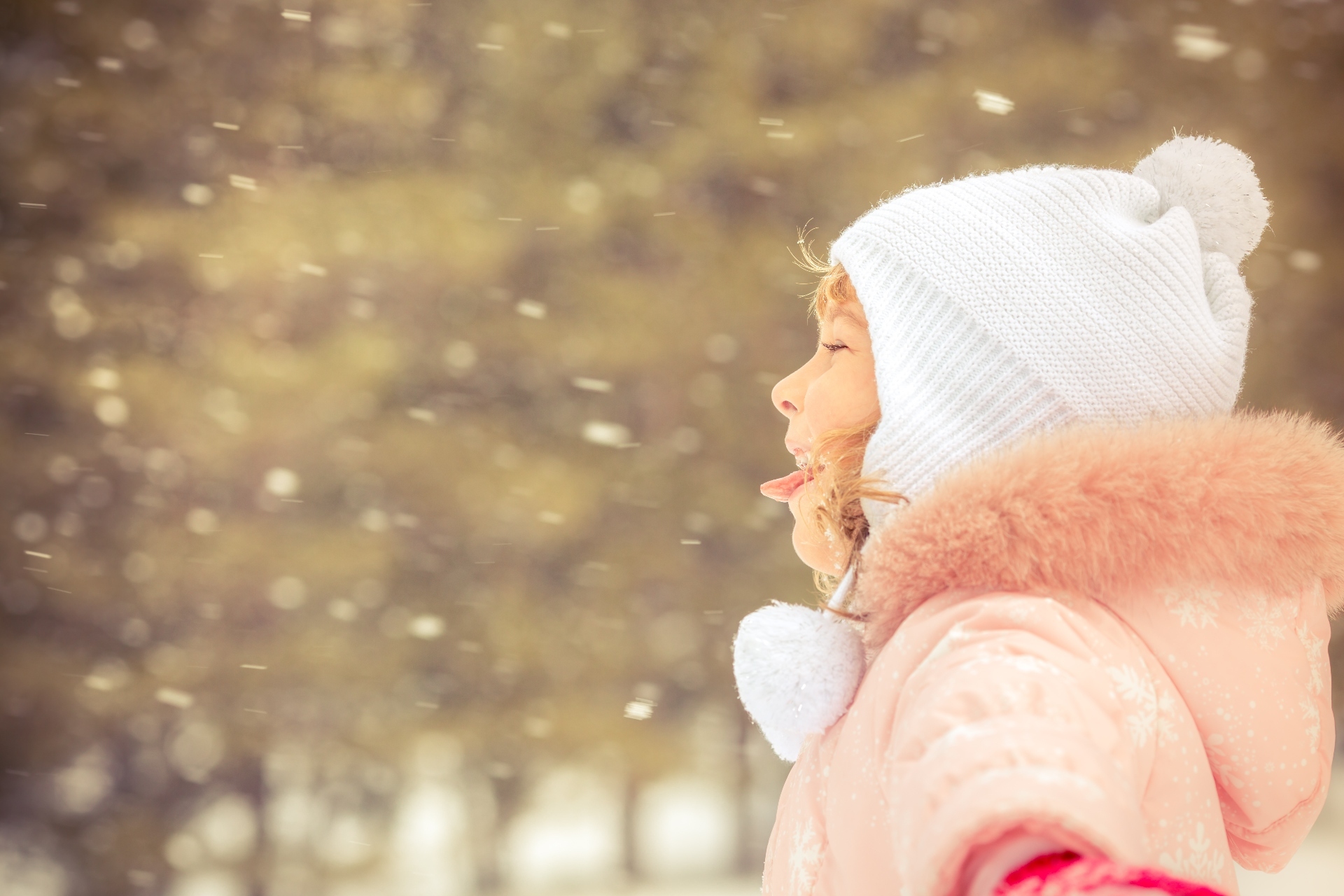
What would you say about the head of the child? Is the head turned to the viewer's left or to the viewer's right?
to the viewer's left

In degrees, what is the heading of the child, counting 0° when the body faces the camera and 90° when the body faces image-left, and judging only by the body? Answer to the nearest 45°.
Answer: approximately 90°
